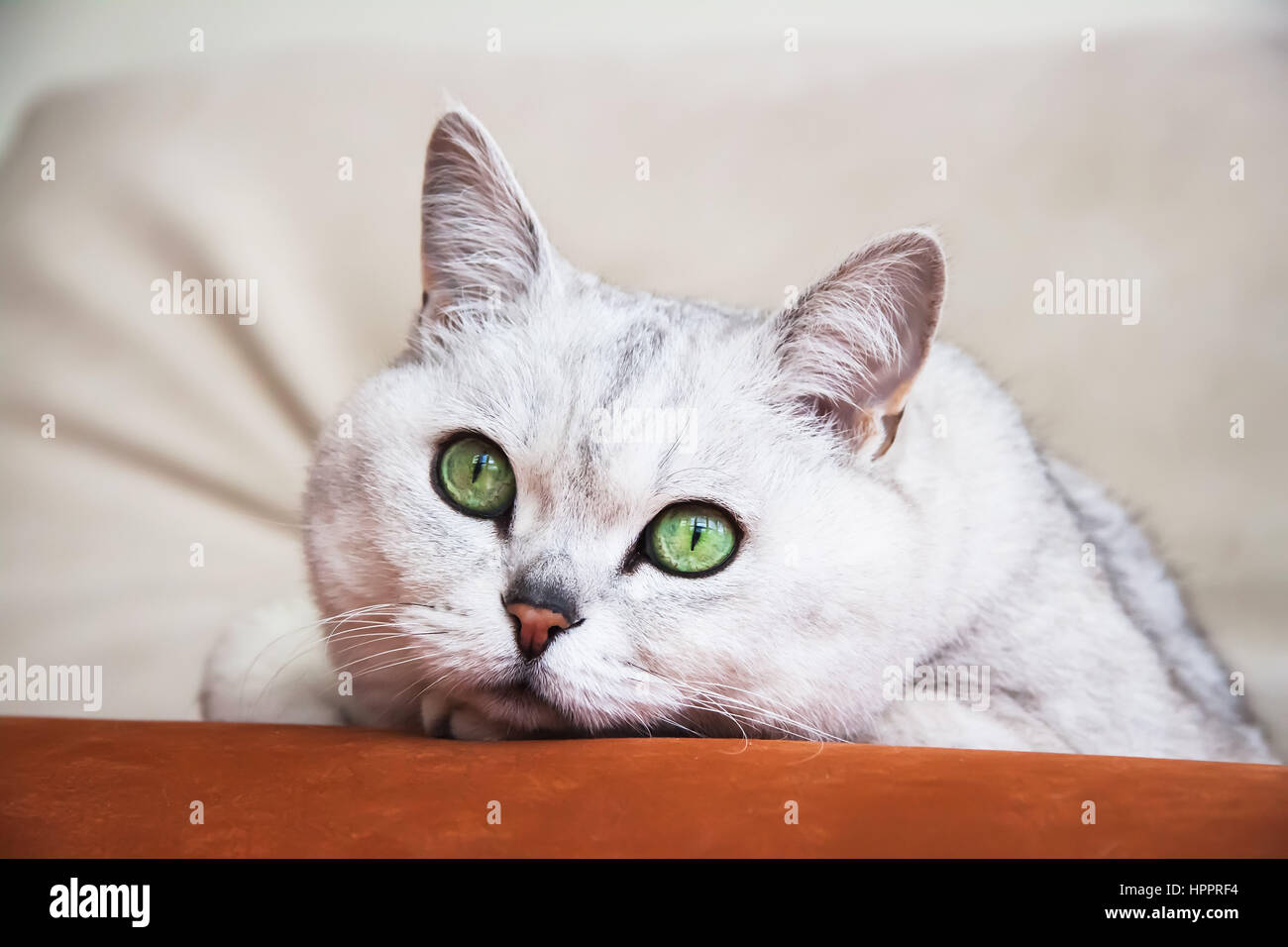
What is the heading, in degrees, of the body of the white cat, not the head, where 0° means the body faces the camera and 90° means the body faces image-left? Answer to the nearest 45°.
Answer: approximately 45°
